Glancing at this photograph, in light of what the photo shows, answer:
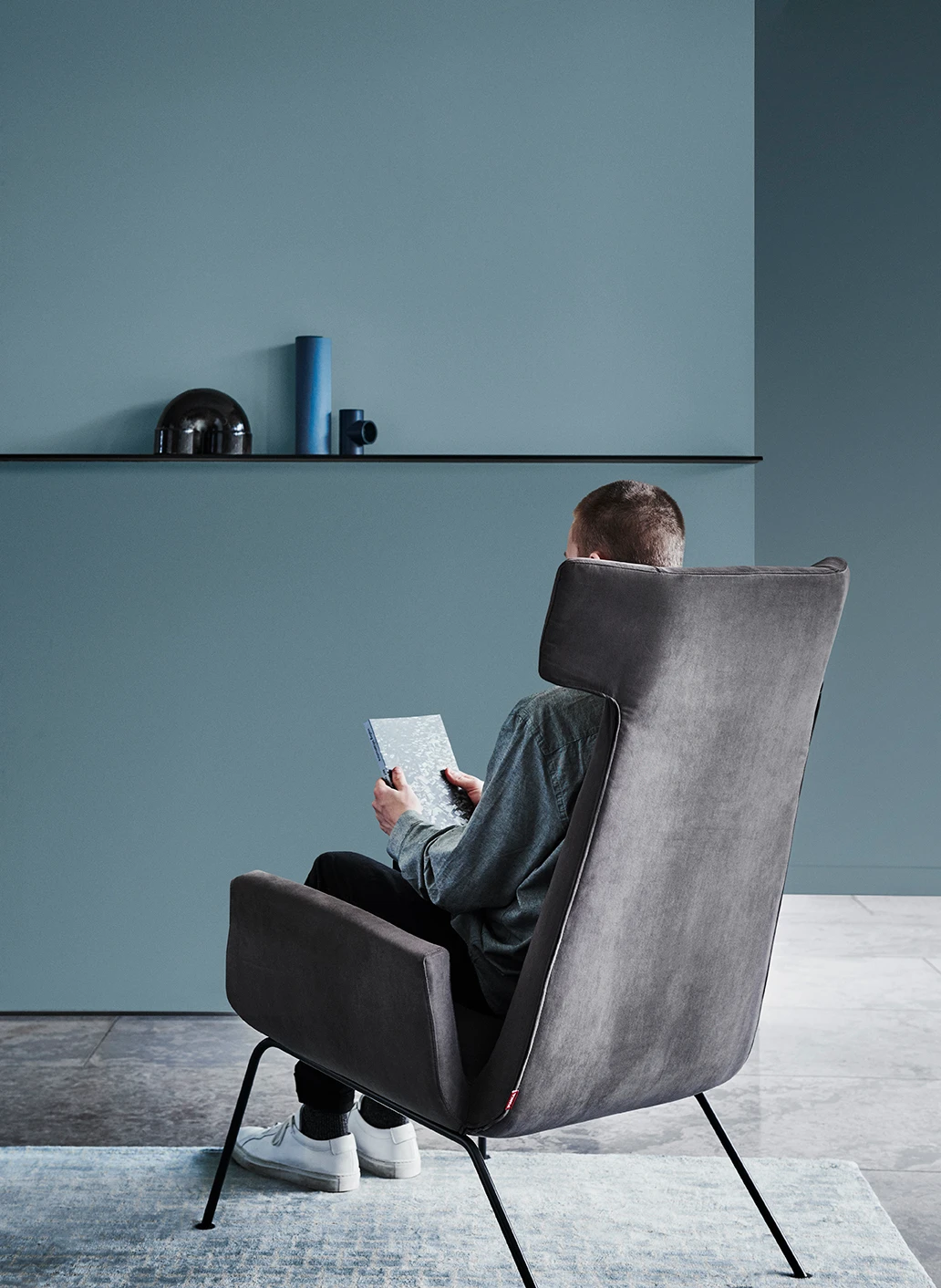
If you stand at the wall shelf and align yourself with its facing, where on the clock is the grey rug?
The grey rug is roughly at 12 o'clock from the wall shelf.

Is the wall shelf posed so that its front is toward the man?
yes

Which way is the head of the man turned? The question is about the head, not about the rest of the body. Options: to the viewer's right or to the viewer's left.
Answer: to the viewer's left

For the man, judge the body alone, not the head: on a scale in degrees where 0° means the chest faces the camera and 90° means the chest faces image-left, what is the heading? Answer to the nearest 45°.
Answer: approximately 135°

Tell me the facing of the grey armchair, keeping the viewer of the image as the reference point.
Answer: facing away from the viewer and to the left of the viewer

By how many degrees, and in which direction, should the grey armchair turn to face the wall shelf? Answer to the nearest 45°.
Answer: approximately 45° to its right

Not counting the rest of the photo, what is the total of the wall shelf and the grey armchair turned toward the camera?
1

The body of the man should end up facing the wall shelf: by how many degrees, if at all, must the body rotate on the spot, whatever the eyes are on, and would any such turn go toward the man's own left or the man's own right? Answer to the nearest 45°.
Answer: approximately 45° to the man's own right
